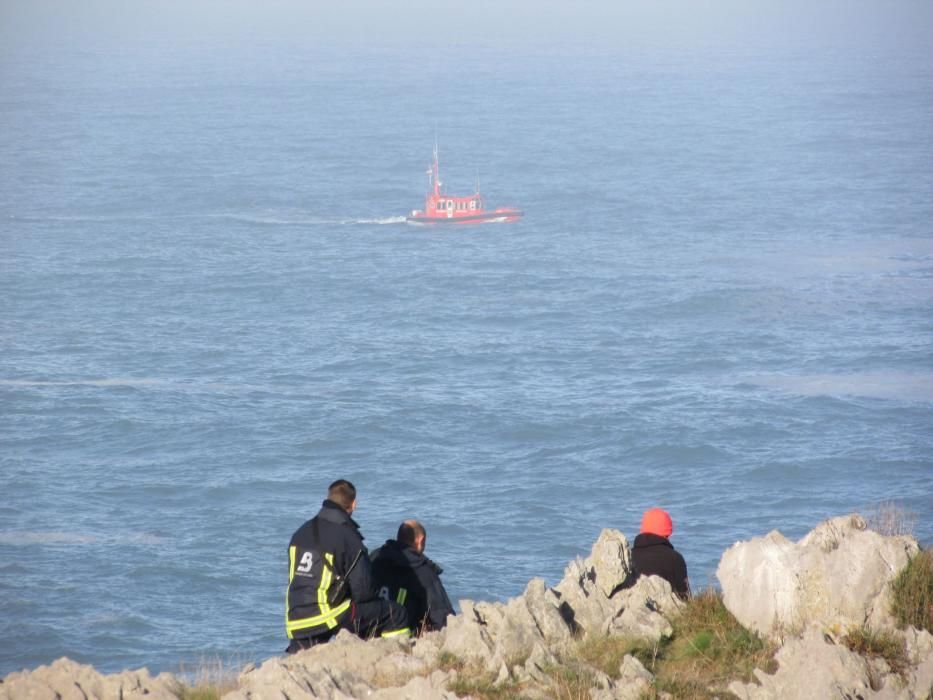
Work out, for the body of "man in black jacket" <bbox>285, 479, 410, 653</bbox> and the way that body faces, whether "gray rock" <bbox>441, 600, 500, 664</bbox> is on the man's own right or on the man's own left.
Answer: on the man's own right

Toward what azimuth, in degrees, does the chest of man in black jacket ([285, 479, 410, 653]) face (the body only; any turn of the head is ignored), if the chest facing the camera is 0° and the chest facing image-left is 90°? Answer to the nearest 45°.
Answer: approximately 225°

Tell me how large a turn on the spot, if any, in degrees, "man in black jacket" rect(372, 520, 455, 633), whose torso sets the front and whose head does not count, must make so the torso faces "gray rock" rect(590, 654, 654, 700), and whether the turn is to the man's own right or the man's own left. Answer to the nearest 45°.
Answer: approximately 90° to the man's own right

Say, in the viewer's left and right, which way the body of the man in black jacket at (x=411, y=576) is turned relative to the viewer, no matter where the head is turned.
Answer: facing away from the viewer and to the right of the viewer

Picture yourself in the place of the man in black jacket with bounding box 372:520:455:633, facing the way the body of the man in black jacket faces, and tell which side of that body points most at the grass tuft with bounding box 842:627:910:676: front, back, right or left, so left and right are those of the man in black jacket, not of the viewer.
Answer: right

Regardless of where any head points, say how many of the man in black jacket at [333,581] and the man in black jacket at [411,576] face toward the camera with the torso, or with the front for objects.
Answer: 0

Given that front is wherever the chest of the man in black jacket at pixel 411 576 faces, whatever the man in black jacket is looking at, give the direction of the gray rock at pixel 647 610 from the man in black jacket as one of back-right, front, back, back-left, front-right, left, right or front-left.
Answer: front-right

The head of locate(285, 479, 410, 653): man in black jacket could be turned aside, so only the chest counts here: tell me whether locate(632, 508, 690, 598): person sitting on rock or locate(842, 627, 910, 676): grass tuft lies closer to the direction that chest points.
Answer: the person sitting on rock

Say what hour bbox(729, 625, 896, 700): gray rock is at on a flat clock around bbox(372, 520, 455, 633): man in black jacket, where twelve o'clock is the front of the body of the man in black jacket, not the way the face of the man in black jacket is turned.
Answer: The gray rock is roughly at 3 o'clock from the man in black jacket.

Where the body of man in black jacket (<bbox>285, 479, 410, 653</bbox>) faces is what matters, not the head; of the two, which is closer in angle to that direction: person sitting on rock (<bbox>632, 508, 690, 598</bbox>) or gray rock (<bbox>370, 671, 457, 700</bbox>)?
the person sitting on rock

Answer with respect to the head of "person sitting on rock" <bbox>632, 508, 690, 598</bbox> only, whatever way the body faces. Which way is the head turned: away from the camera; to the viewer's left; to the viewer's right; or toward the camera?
away from the camera

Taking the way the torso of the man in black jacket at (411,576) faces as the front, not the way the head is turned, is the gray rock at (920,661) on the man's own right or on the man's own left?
on the man's own right
